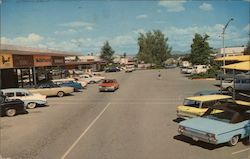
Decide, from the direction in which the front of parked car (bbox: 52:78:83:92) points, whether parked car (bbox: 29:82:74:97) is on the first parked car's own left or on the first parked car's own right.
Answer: on the first parked car's own left

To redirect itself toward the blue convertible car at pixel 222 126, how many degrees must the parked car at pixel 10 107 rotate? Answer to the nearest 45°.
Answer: approximately 135° to its left

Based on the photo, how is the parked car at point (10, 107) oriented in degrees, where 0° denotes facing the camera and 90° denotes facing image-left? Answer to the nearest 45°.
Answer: approximately 90°

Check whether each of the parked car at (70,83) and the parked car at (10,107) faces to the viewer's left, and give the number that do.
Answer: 2

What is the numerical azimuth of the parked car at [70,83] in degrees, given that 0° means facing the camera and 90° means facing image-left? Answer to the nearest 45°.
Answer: approximately 90°

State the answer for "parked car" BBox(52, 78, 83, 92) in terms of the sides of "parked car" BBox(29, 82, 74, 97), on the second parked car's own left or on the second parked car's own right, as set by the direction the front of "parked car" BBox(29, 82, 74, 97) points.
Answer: on the second parked car's own right

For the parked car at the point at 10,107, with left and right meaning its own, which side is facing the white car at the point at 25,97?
right

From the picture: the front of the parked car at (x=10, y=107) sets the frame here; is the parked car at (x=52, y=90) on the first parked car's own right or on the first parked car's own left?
on the first parked car's own right

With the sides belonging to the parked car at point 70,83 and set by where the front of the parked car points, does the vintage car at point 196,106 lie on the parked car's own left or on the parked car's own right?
on the parked car's own left

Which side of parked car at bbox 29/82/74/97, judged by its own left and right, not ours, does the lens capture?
left
